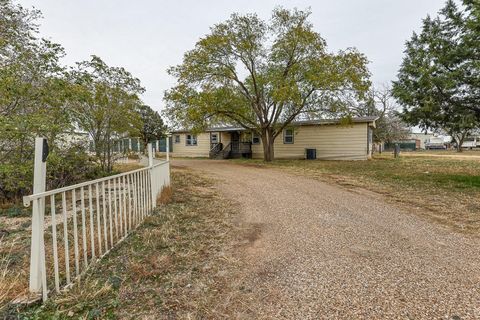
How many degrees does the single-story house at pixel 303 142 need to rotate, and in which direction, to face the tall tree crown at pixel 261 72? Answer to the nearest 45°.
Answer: approximately 45° to its right

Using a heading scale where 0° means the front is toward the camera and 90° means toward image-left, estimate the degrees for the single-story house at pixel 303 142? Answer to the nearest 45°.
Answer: approximately 0°

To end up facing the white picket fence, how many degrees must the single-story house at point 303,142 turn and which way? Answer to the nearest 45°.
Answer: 0° — it already faces it
